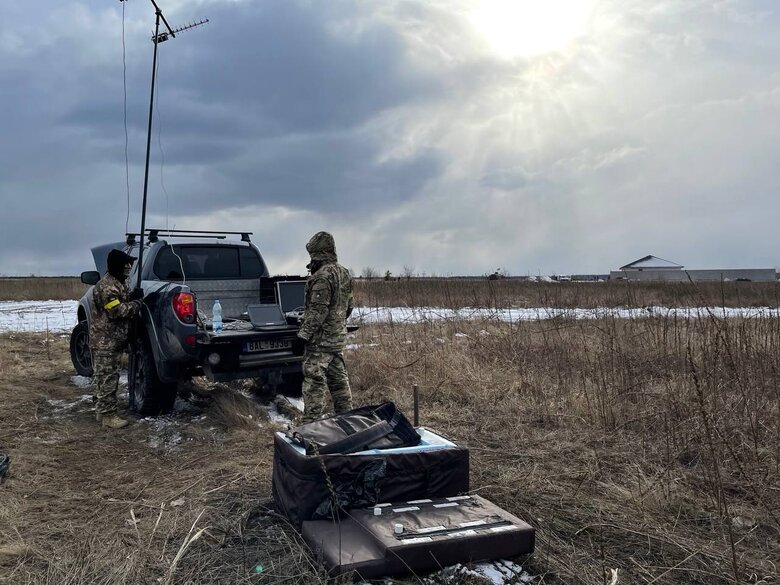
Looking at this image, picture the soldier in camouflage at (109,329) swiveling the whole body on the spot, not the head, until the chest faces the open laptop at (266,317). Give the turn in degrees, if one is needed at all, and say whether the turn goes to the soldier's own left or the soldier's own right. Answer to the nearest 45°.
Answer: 0° — they already face it

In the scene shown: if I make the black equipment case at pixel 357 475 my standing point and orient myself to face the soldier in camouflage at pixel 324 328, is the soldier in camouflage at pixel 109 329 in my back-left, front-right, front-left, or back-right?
front-left

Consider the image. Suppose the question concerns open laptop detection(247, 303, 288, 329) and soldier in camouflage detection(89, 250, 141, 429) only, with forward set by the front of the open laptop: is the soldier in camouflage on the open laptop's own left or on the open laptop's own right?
on the open laptop's own right

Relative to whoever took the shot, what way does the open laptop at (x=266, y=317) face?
facing the viewer

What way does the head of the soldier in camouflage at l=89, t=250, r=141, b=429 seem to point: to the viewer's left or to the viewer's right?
to the viewer's right

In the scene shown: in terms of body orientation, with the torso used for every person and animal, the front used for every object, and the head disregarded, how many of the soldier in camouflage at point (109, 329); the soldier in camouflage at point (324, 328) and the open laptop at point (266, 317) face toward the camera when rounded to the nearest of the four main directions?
1

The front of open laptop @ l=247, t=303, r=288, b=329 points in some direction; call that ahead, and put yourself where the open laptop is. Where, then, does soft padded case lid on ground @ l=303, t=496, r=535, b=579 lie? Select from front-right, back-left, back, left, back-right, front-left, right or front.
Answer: front

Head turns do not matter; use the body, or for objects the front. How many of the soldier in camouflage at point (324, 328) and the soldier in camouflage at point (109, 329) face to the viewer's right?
1

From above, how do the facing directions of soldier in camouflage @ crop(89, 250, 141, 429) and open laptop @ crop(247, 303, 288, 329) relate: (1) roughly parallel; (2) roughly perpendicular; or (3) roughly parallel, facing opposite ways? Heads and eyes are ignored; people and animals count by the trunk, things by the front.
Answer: roughly perpendicular

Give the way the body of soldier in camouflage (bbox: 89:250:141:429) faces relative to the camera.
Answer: to the viewer's right
